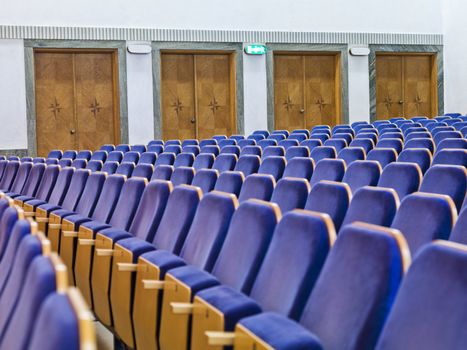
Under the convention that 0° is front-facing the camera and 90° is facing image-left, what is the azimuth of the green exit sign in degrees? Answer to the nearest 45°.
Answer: approximately 0°
